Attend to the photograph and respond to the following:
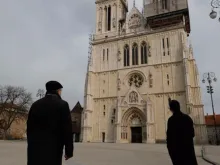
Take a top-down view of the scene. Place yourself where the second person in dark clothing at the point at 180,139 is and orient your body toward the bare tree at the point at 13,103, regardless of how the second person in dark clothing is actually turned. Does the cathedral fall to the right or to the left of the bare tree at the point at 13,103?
right

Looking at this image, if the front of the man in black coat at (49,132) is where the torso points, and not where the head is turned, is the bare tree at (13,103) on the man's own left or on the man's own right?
on the man's own left

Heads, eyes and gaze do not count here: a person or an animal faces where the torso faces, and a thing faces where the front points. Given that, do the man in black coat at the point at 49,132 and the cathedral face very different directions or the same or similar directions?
very different directions

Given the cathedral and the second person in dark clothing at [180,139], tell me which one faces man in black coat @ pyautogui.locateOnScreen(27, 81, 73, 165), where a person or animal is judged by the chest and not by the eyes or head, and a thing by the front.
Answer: the cathedral

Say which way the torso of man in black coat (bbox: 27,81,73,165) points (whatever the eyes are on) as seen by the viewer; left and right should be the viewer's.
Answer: facing away from the viewer and to the right of the viewer

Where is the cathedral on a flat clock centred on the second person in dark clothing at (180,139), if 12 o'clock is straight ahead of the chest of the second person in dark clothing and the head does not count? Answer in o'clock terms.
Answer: The cathedral is roughly at 1 o'clock from the second person in dark clothing.

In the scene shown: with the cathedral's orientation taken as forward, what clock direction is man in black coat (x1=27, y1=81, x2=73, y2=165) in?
The man in black coat is roughly at 12 o'clock from the cathedral.

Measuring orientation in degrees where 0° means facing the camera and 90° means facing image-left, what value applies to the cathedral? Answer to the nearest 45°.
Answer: approximately 0°

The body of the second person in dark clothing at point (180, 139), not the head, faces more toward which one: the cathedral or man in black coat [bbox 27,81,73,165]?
the cathedral

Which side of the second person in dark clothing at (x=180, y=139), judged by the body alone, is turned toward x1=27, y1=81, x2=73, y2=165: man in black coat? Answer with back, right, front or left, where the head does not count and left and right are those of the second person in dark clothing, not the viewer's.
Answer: left

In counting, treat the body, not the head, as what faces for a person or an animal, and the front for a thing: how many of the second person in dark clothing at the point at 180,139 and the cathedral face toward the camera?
1

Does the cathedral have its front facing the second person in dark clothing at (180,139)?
yes

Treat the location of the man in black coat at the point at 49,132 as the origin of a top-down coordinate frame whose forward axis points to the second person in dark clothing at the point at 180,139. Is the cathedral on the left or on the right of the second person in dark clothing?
left
